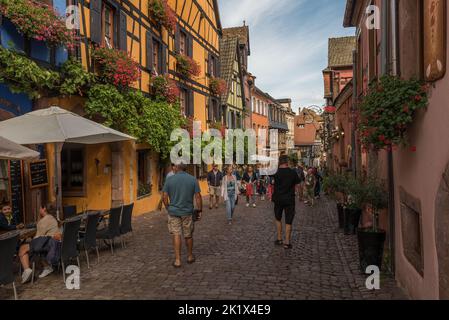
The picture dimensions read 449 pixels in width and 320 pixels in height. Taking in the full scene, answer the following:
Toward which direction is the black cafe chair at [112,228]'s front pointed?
to the viewer's left

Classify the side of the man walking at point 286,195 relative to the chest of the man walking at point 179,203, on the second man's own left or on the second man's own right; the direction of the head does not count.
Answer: on the second man's own right

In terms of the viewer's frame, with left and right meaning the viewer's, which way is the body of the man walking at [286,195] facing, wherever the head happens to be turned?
facing away from the viewer

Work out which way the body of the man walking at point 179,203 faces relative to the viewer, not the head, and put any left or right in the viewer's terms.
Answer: facing away from the viewer

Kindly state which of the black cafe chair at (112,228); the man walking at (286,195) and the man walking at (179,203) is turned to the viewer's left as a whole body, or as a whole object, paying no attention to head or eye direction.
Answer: the black cafe chair

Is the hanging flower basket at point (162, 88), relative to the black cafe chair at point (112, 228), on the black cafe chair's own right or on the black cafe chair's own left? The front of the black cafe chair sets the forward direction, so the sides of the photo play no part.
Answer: on the black cafe chair's own right

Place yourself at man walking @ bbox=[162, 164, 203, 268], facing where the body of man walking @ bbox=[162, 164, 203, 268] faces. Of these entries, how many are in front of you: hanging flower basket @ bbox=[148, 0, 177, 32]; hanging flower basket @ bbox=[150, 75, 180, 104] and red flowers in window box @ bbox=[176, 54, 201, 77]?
3

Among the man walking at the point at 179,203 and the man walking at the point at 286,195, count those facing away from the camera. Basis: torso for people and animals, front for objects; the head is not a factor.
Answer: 2

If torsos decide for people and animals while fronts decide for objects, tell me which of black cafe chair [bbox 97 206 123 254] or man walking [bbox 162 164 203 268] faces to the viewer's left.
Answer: the black cafe chair

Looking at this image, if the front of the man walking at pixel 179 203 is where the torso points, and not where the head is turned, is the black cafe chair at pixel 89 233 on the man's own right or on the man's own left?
on the man's own left

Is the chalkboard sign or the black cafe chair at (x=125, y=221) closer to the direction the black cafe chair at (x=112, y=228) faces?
the chalkboard sign
